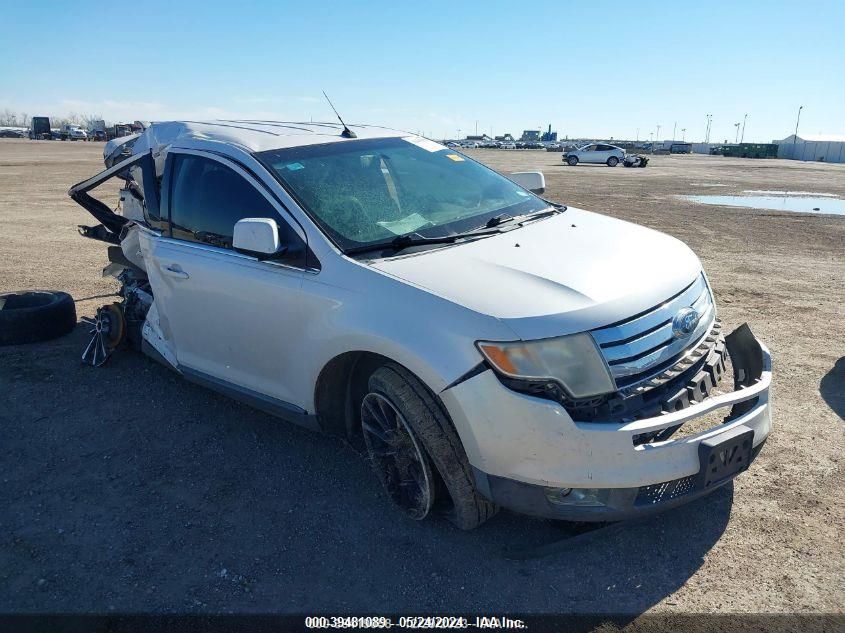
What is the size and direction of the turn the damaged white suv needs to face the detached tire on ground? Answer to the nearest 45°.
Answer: approximately 180°

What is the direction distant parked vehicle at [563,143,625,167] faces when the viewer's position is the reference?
facing to the left of the viewer

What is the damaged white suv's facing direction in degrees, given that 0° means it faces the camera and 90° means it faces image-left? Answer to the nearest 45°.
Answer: approximately 315°

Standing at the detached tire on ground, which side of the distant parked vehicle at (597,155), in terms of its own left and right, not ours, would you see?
left

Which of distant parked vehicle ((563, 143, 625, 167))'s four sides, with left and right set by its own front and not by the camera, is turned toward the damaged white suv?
left

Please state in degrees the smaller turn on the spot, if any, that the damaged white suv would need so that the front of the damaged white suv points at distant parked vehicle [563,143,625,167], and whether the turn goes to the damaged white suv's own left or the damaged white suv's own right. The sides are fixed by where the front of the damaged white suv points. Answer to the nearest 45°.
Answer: approximately 135° to the damaged white suv's own left

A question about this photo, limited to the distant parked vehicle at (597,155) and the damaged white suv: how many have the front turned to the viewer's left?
1
